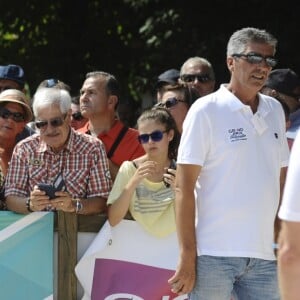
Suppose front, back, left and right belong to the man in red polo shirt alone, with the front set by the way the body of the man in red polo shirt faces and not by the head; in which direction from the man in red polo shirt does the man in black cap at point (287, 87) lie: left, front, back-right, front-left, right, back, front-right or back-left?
back-left

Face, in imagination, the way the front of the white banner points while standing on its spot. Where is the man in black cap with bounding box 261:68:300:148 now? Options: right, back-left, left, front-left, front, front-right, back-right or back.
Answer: back-left

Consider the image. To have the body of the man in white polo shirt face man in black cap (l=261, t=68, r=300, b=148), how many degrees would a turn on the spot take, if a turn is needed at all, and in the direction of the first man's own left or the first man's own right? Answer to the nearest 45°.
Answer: approximately 135° to the first man's own left

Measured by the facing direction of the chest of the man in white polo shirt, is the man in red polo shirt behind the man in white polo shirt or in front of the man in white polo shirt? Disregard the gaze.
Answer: behind

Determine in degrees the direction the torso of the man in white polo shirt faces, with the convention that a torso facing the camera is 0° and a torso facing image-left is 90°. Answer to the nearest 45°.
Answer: approximately 315°
